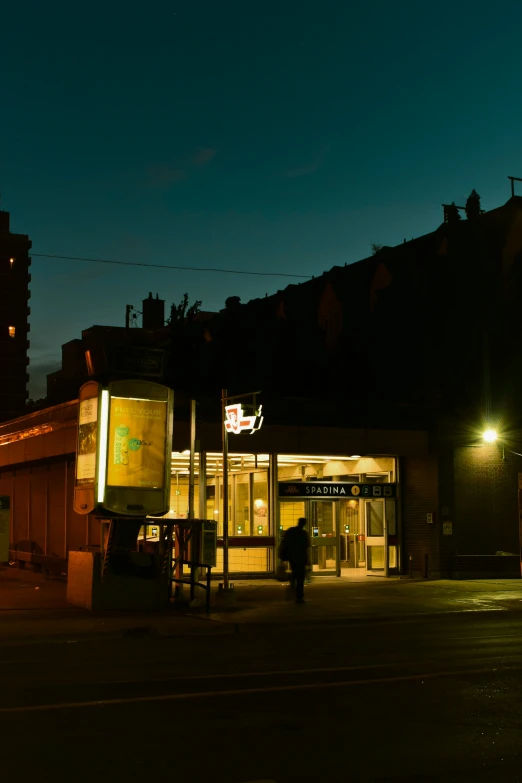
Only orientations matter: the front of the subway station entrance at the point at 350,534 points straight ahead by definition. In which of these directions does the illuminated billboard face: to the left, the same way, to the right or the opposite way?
the same way

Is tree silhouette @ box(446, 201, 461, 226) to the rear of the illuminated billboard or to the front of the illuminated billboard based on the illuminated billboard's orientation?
to the rear

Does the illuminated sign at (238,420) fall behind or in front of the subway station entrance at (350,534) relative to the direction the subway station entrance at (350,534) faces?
in front

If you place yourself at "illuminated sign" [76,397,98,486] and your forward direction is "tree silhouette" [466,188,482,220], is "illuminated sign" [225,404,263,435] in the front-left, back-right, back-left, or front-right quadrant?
front-right

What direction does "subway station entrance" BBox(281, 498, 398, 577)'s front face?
toward the camera

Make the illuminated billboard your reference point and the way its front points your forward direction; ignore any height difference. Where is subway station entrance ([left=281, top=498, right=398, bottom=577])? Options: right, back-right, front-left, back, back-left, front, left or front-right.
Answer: back-left

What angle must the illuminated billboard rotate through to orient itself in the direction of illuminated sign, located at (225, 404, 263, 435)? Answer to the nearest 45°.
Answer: approximately 135° to its left

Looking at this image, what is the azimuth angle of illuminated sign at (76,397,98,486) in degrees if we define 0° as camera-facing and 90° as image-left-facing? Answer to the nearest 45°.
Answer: approximately 45°

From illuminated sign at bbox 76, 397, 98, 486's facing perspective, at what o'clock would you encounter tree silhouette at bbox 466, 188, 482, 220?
The tree silhouette is roughly at 6 o'clock from the illuminated sign.

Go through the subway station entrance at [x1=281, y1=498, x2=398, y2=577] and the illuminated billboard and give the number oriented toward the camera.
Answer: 2

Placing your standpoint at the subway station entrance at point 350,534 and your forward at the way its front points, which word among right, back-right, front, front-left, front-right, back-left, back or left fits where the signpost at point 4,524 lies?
front-right
